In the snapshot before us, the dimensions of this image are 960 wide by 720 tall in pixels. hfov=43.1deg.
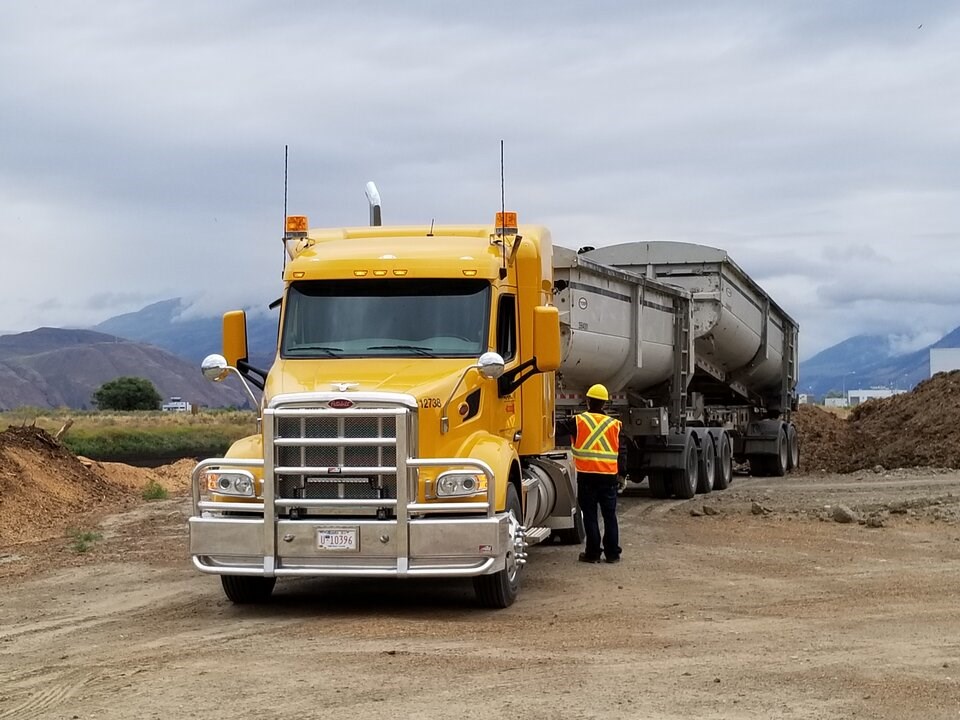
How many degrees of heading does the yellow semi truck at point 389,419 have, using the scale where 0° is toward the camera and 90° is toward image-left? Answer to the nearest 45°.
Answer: approximately 0°

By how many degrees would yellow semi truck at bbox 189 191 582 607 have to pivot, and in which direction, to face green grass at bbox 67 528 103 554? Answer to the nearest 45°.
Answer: approximately 135° to its right

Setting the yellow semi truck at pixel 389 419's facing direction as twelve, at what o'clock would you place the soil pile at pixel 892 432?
The soil pile is roughly at 7 o'clock from the yellow semi truck.

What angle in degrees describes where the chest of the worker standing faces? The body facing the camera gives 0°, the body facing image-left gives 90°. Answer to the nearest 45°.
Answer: approximately 180°

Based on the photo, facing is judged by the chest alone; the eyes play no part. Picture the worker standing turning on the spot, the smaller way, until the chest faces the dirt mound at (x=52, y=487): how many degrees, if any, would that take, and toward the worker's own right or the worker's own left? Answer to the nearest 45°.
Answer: approximately 45° to the worker's own left

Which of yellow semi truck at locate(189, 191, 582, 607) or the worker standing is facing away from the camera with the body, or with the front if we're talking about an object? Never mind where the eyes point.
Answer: the worker standing

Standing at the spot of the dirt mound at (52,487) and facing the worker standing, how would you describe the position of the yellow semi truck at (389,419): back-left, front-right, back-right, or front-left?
front-right

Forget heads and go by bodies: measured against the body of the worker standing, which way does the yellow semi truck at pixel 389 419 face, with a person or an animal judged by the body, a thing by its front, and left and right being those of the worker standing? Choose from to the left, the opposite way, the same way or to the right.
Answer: the opposite way

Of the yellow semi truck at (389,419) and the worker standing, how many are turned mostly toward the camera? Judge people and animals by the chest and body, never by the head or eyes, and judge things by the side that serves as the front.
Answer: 1
